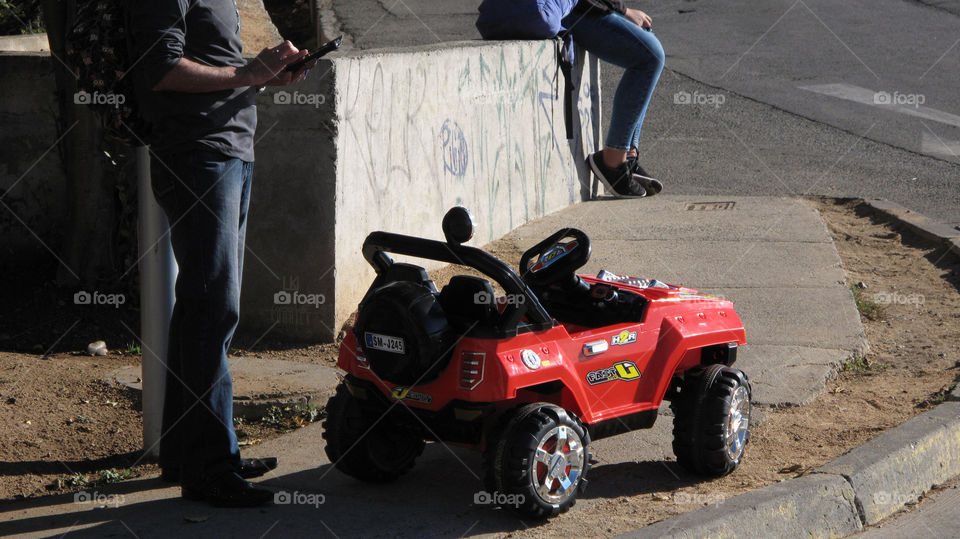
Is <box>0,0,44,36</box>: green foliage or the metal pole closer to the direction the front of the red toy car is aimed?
the green foliage

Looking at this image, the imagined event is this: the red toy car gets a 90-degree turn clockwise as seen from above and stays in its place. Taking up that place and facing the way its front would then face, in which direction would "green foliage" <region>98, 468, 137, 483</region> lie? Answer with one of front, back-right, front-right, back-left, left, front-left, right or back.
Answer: back-right

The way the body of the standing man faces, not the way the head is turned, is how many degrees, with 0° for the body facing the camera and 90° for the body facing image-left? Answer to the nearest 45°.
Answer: approximately 270°

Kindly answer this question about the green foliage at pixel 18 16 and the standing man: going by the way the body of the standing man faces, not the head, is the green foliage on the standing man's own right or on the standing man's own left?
on the standing man's own left

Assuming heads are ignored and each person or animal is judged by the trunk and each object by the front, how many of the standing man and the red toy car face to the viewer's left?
0

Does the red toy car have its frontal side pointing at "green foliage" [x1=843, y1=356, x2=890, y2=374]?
yes

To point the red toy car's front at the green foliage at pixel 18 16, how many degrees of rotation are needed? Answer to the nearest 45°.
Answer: approximately 90° to its left

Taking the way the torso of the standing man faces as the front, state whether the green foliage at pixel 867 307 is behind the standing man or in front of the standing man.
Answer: in front

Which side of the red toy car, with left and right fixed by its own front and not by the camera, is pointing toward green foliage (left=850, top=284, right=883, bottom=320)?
front

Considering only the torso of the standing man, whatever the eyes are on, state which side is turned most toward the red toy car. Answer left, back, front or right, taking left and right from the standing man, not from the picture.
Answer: front

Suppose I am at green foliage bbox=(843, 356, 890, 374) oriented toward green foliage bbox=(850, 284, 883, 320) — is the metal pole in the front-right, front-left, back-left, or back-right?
back-left

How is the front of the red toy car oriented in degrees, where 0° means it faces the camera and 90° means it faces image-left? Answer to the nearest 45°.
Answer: approximately 225°
